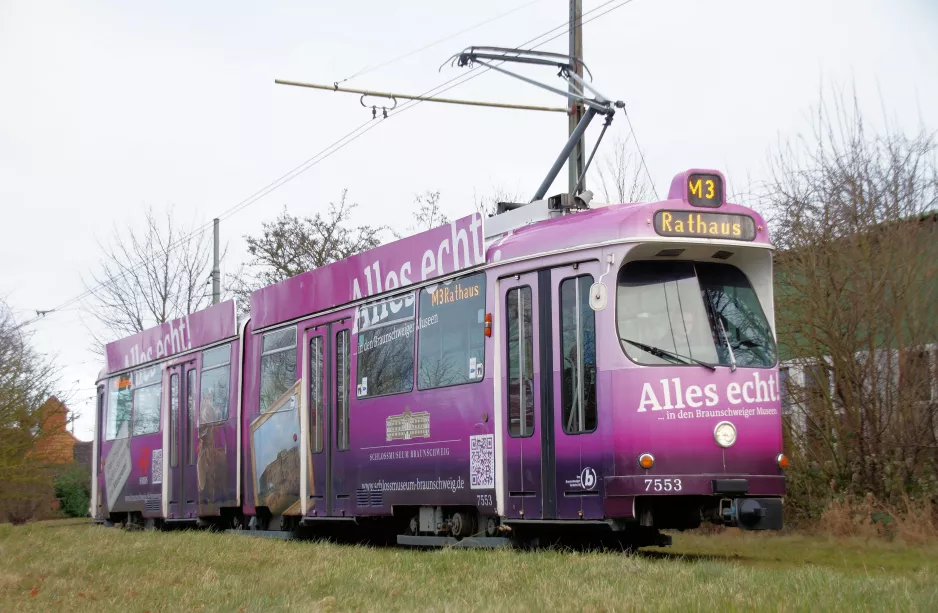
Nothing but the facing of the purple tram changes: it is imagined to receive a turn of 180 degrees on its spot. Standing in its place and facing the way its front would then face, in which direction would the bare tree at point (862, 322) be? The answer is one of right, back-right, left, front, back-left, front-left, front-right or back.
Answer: right

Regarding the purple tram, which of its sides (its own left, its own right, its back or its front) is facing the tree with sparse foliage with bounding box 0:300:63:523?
back

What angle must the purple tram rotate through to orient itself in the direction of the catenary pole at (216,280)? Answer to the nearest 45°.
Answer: approximately 135° to its left

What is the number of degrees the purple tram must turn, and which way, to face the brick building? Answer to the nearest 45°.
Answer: approximately 180°

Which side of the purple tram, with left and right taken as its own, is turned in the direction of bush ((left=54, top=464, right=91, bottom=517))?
back

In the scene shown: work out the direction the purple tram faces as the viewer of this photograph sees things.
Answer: facing the viewer and to the right of the viewer
